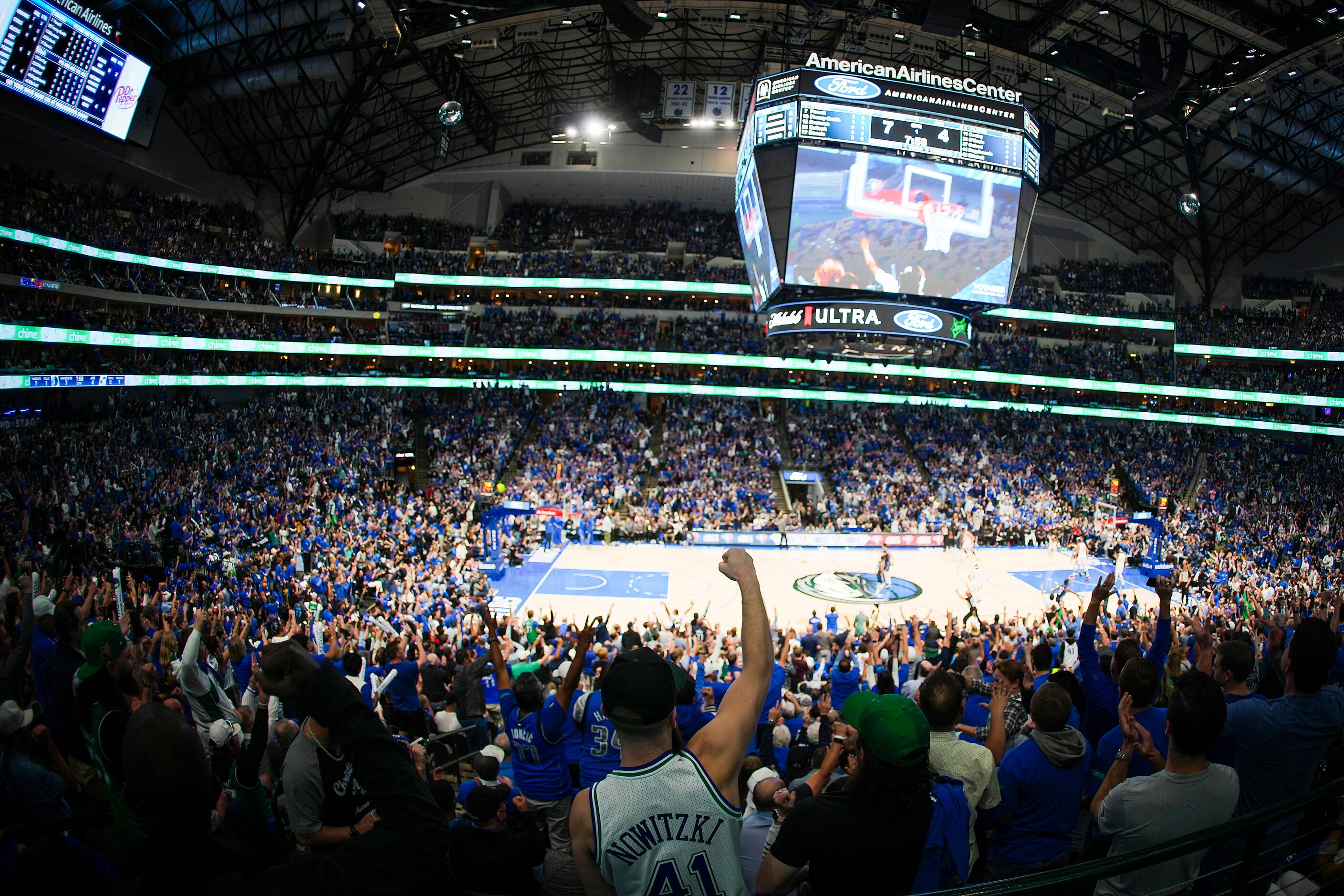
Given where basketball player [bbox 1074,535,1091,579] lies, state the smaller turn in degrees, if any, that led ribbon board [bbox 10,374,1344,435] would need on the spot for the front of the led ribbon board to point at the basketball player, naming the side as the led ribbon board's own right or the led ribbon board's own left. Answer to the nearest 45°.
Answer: approximately 45° to the led ribbon board's own left

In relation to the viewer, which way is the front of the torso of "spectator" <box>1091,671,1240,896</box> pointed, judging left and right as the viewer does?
facing away from the viewer and to the left of the viewer

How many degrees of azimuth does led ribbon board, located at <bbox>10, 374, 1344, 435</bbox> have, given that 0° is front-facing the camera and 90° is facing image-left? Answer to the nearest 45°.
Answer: approximately 0°

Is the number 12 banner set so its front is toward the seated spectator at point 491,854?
yes

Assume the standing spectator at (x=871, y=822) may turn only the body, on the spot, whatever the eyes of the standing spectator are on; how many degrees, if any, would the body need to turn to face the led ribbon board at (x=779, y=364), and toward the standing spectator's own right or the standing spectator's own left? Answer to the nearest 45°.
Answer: approximately 45° to the standing spectator's own right

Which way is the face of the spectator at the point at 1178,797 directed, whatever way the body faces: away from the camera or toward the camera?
away from the camera

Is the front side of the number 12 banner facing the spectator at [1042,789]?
yes

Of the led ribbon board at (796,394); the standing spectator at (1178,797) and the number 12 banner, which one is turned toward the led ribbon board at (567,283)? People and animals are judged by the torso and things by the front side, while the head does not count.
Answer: the standing spectator

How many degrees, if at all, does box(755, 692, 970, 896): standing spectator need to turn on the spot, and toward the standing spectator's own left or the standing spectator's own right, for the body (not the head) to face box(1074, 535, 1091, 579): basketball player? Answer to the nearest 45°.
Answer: approximately 45° to the standing spectator's own right

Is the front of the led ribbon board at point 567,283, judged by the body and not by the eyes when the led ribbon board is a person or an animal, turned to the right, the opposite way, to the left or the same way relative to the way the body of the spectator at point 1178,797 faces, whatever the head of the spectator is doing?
the opposite way
